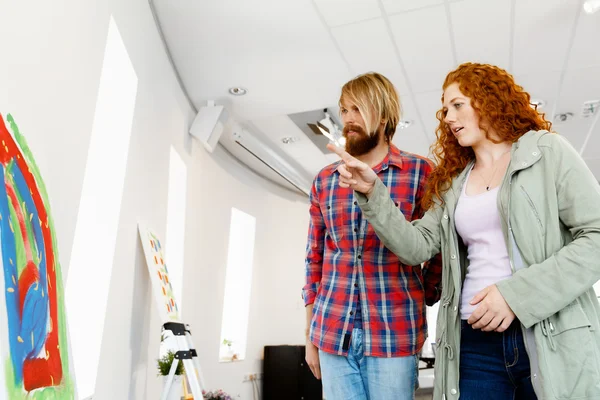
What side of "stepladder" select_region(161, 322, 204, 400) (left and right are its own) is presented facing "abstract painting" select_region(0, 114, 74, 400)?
right

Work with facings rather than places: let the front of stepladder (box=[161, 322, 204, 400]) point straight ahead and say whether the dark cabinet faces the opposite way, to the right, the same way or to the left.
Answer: to the right

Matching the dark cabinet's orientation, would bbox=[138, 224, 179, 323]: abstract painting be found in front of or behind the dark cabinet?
in front

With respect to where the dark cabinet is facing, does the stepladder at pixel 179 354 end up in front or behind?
in front

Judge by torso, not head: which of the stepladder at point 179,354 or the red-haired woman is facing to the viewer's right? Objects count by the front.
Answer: the stepladder

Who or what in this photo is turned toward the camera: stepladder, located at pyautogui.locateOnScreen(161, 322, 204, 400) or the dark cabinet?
the dark cabinet

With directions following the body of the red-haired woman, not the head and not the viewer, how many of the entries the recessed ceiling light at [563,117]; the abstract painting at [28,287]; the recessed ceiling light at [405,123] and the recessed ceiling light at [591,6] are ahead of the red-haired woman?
1

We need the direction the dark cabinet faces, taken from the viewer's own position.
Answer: facing the viewer

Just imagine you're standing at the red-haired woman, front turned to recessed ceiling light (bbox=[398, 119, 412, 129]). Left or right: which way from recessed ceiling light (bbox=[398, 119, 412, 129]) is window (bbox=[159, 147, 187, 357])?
left

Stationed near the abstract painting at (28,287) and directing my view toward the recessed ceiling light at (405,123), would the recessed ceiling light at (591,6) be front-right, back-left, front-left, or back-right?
front-right

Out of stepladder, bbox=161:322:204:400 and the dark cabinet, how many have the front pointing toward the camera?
1

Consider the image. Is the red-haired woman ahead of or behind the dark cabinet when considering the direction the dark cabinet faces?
ahead

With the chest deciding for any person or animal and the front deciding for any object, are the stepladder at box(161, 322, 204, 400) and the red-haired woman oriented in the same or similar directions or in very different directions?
very different directions

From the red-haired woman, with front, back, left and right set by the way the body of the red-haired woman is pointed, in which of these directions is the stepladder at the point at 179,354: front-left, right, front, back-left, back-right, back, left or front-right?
right

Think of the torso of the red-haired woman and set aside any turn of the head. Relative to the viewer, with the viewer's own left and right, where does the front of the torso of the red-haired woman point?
facing the viewer and to the left of the viewer
